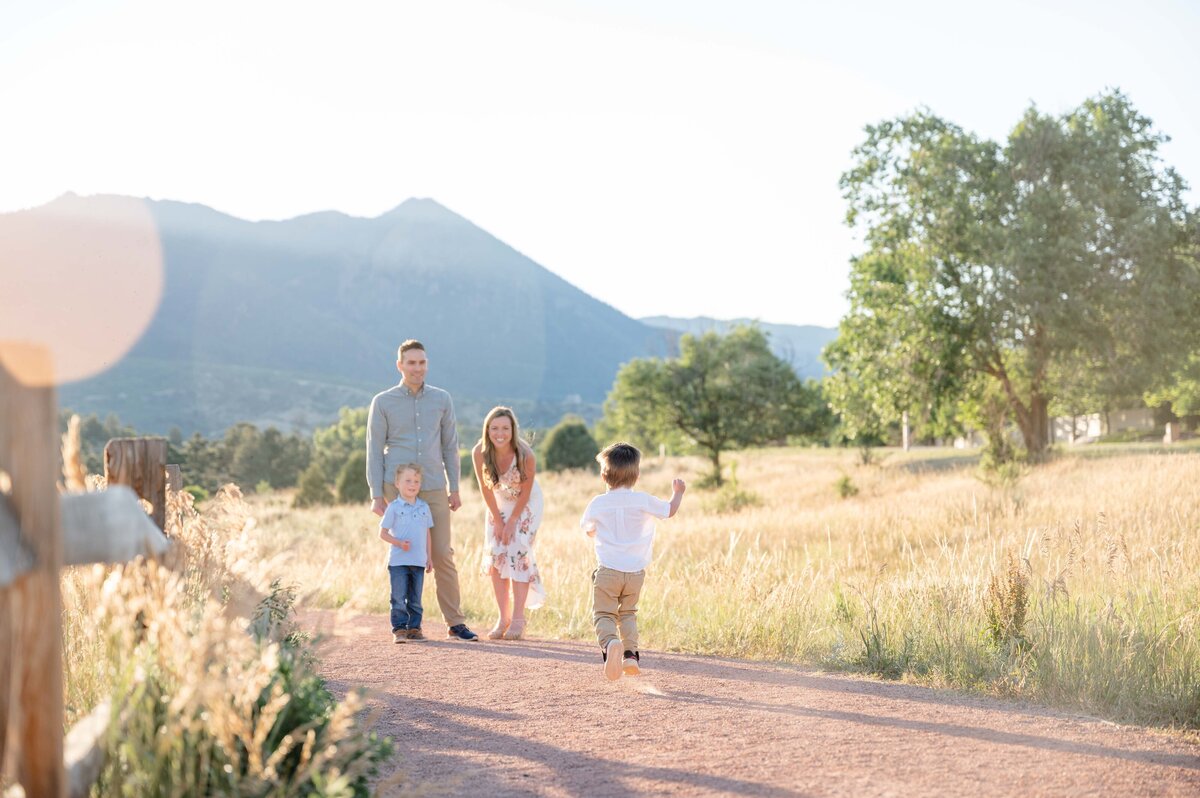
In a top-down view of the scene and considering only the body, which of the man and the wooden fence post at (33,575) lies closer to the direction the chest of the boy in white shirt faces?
the man

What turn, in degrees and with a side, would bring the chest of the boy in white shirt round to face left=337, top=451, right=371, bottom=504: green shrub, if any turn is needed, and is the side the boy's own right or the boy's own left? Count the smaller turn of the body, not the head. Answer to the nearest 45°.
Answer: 0° — they already face it

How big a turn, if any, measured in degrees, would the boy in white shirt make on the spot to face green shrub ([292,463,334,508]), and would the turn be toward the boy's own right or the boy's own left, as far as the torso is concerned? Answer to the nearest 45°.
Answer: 0° — they already face it

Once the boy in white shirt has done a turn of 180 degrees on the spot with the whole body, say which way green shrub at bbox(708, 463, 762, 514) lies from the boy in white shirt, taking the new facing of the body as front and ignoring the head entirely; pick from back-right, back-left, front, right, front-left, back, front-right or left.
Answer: back

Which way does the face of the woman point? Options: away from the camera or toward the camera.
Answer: toward the camera

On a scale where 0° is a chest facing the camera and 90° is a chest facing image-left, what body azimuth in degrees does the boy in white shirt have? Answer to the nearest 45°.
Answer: approximately 180°

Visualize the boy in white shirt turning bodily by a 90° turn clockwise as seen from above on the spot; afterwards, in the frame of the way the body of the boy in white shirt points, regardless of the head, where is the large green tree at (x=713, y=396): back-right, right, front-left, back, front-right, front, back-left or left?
left

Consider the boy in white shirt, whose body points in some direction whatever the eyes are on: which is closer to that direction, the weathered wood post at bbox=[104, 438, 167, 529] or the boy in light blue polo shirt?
the boy in light blue polo shirt

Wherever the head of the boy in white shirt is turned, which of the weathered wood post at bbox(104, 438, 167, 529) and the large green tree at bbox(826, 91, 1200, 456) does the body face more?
the large green tree

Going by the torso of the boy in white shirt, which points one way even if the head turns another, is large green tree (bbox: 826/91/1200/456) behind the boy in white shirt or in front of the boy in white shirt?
in front

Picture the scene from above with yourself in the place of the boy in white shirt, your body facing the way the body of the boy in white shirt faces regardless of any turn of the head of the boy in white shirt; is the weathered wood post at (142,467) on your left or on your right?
on your left

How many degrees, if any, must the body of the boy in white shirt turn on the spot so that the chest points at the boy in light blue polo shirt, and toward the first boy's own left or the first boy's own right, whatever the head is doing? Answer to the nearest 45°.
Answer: approximately 45° to the first boy's own left
